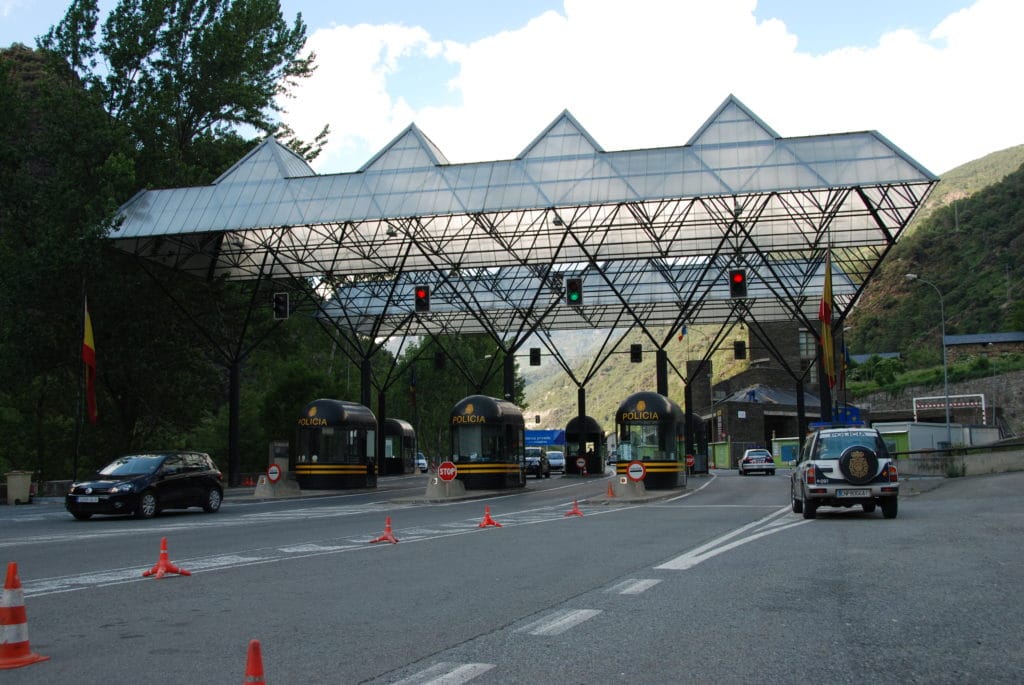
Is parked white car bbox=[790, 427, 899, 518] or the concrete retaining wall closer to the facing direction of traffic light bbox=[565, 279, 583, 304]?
the parked white car

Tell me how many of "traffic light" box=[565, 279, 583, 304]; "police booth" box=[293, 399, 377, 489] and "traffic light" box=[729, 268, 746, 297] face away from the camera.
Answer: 0

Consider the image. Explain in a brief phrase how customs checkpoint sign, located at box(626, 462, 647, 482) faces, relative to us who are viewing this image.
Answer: facing the viewer

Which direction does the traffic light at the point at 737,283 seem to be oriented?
toward the camera

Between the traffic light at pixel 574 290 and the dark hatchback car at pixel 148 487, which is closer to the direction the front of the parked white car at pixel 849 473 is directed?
the traffic light

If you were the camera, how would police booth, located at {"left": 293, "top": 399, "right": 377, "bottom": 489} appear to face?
facing the viewer and to the left of the viewer

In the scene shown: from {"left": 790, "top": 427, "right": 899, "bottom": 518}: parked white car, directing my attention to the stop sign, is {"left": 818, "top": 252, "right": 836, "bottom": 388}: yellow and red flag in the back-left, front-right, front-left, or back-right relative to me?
front-right

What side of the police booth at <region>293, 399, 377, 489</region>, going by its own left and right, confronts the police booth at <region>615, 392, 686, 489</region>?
left

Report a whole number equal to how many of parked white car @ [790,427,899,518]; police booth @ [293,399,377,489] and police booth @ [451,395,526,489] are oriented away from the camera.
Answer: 1

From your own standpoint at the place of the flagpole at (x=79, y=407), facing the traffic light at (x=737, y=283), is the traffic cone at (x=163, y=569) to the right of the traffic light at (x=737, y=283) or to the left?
right

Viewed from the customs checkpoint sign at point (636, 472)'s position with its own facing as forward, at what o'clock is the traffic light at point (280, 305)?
The traffic light is roughly at 4 o'clock from the customs checkpoint sign.

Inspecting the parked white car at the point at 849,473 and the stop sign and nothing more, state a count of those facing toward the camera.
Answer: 1

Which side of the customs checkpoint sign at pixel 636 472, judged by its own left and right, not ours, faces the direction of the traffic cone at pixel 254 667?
front

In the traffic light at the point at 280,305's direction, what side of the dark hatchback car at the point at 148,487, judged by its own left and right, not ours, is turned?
back

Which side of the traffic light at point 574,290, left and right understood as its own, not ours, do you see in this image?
front

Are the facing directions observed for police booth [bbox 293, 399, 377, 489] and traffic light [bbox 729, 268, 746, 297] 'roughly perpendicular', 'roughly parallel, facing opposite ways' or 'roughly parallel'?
roughly parallel

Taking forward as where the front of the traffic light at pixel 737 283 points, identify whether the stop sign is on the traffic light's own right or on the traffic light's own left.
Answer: on the traffic light's own right

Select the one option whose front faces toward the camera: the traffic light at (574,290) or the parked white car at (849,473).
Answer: the traffic light

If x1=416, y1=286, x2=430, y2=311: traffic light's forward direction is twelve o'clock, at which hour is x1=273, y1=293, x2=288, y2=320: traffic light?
x1=273, y1=293, x2=288, y2=320: traffic light is roughly at 4 o'clock from x1=416, y1=286, x2=430, y2=311: traffic light.

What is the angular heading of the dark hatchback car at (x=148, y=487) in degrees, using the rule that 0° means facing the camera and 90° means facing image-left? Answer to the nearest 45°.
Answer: approximately 45°
